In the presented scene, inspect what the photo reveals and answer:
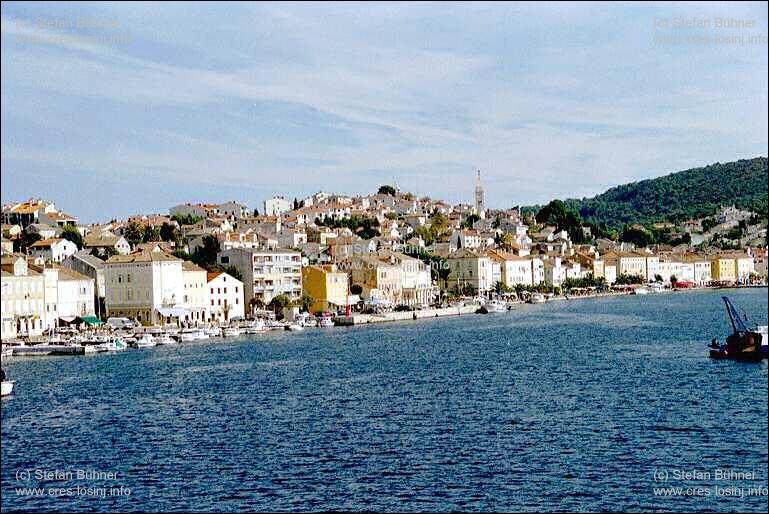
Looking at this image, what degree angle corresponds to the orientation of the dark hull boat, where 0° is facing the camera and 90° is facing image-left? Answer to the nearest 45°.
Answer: approximately 90°

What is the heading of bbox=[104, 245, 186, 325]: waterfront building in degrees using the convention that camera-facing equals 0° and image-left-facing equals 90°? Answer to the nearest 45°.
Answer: approximately 315°

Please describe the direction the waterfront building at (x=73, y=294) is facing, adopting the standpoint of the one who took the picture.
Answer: facing the viewer and to the right of the viewer

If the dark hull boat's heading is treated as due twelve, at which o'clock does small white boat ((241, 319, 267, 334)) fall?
The small white boat is roughly at 1 o'clock from the dark hull boat.

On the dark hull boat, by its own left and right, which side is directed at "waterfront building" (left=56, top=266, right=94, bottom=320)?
front

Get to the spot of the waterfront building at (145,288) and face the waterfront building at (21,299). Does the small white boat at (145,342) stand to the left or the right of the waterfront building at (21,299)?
left

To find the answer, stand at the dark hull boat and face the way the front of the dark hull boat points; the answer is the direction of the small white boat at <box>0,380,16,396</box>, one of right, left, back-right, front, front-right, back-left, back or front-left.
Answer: front-left

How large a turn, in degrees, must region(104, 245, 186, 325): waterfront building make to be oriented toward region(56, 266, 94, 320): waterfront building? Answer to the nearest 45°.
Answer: approximately 90° to its right

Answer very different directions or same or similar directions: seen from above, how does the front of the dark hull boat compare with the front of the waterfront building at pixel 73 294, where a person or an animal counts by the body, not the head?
very different directions

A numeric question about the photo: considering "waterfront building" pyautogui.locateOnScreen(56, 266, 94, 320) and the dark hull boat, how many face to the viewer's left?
1

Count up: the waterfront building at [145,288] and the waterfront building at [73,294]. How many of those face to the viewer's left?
0

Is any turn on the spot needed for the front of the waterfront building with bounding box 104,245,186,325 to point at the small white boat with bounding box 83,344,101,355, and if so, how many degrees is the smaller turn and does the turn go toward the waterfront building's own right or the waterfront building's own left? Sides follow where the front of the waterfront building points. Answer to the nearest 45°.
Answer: approximately 45° to the waterfront building's own right

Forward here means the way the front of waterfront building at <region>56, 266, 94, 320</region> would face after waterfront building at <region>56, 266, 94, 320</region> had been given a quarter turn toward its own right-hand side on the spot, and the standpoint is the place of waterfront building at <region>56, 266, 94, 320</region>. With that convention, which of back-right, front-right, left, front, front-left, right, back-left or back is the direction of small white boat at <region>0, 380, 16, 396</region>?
front-left
